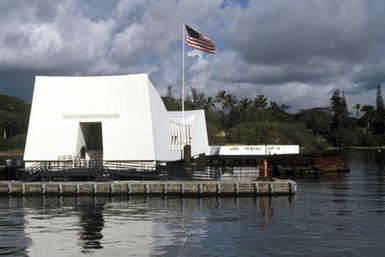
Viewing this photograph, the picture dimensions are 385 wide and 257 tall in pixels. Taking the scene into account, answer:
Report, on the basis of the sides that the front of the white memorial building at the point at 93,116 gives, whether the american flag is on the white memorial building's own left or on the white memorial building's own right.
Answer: on the white memorial building's own left

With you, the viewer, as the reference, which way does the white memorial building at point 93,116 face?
facing the viewer

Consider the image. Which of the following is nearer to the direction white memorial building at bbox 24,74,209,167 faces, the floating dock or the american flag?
the floating dock

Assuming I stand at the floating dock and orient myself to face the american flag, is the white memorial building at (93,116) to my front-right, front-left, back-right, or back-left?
front-left

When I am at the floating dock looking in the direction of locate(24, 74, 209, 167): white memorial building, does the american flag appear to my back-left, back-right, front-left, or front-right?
front-right
